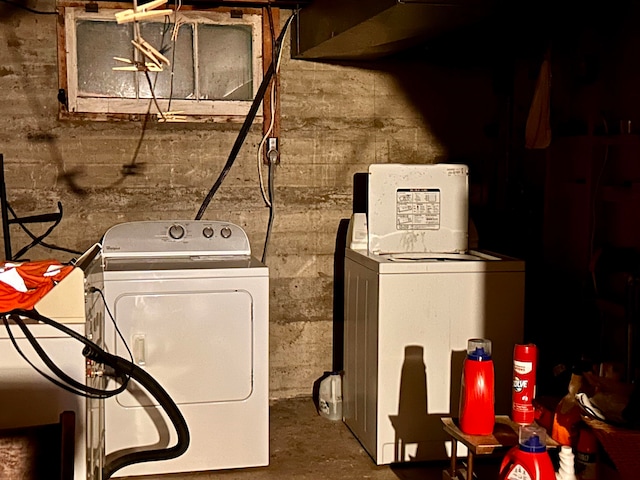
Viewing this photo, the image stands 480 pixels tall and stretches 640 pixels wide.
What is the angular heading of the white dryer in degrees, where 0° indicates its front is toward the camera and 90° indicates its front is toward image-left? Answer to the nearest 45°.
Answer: approximately 0°

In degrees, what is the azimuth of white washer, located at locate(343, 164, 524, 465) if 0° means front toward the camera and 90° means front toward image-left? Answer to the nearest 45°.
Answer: approximately 0°

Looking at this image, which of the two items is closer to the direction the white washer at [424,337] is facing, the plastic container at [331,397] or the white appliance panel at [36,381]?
the white appliance panel

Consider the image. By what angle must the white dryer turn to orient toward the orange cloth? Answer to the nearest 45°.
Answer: approximately 45° to its right

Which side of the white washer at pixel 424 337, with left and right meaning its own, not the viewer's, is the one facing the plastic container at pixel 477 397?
front

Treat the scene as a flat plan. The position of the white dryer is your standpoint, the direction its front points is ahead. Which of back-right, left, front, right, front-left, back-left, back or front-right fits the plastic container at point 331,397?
back-left

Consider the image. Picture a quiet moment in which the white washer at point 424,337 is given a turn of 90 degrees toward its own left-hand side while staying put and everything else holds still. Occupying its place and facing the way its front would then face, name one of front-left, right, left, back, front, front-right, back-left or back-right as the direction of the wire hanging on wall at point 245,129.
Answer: back-left

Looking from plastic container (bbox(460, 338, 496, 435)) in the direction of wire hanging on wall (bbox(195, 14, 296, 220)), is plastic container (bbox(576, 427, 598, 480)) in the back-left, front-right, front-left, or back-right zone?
back-right

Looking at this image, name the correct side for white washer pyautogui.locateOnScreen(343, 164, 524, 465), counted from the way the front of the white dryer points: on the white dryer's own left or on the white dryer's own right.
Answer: on the white dryer's own left

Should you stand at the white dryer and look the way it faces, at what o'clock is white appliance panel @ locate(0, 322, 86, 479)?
The white appliance panel is roughly at 1 o'clock from the white dryer.

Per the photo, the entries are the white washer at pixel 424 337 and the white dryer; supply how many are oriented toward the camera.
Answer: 2

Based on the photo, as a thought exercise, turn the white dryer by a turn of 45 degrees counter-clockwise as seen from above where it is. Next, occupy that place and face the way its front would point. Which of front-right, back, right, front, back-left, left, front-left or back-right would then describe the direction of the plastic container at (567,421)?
front
